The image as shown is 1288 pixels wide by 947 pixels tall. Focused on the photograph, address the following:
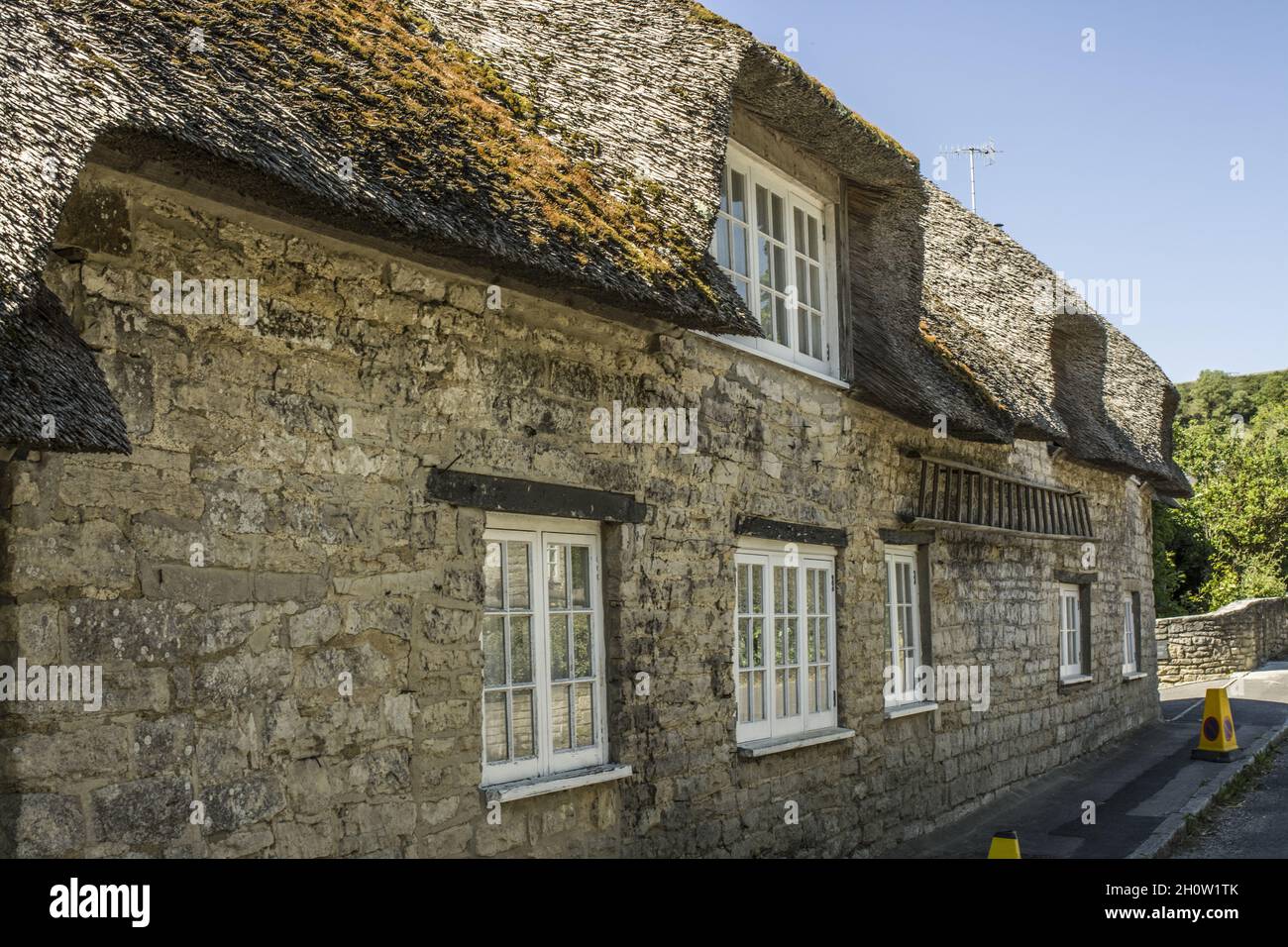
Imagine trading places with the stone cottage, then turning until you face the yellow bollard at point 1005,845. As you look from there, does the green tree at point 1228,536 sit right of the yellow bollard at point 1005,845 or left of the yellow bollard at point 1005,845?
left

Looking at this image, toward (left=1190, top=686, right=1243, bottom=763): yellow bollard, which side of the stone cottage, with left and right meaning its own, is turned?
left

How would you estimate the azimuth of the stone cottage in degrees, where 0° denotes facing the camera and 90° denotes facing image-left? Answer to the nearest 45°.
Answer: approximately 315°

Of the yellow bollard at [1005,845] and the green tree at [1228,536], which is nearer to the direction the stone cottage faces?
the yellow bollard

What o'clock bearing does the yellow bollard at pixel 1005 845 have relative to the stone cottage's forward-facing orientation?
The yellow bollard is roughly at 10 o'clock from the stone cottage.

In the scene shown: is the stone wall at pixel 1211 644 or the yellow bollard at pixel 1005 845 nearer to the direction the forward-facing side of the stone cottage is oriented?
the yellow bollard
